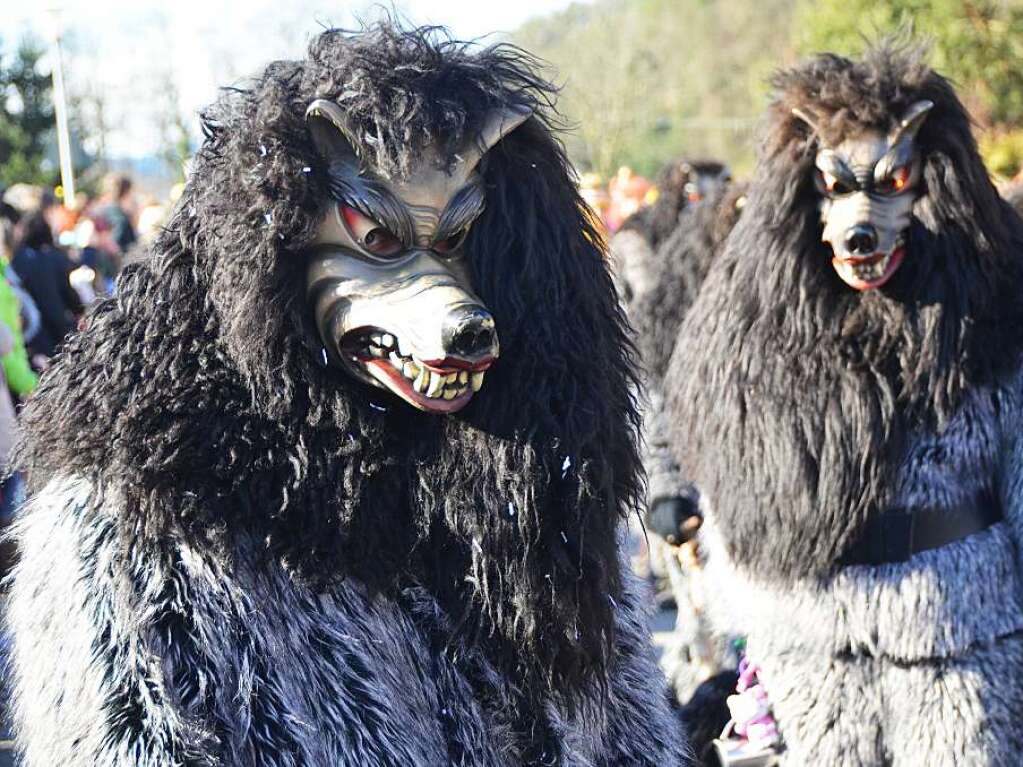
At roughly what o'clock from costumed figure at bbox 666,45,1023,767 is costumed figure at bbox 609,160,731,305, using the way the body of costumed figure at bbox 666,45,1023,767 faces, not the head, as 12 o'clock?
costumed figure at bbox 609,160,731,305 is roughly at 5 o'clock from costumed figure at bbox 666,45,1023,767.

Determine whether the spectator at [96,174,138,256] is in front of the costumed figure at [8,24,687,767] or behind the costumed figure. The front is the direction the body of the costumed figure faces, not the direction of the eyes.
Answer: behind

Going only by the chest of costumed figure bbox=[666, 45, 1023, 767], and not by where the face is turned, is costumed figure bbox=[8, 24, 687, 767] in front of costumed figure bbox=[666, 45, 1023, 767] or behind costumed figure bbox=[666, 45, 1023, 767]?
in front

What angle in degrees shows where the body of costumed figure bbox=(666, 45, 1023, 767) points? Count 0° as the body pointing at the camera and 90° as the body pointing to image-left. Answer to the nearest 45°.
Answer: approximately 0°

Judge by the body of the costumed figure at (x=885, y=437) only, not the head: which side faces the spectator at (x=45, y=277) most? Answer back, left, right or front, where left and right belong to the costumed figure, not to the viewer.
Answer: right

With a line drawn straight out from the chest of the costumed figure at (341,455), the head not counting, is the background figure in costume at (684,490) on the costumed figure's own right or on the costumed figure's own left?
on the costumed figure's own left
